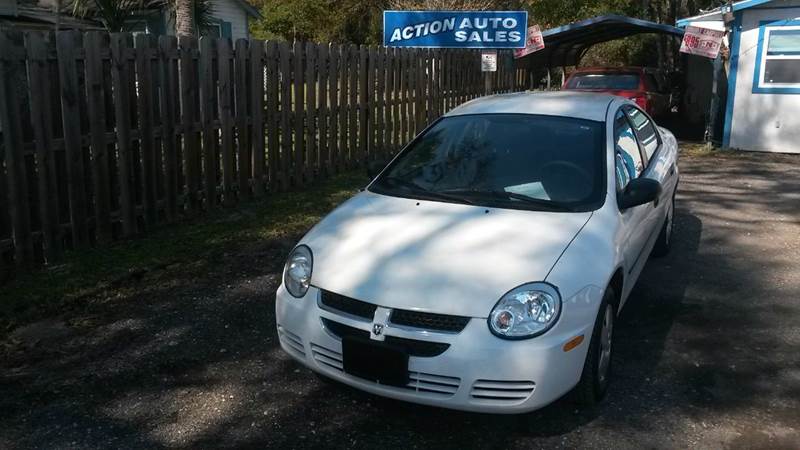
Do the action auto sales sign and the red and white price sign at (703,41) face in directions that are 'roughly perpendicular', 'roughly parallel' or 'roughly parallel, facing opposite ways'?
roughly parallel

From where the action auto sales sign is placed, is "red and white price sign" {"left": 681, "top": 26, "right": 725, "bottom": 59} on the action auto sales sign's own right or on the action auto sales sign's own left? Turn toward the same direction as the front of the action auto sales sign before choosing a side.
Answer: on the action auto sales sign's own left

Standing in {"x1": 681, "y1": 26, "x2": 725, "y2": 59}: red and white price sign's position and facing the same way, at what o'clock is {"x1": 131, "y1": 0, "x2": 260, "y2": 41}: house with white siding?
The house with white siding is roughly at 4 o'clock from the red and white price sign.

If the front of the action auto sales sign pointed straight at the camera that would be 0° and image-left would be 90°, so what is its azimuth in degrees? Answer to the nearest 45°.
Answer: approximately 0°

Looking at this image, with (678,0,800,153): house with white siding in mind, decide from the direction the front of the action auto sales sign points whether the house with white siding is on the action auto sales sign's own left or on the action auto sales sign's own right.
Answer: on the action auto sales sign's own left

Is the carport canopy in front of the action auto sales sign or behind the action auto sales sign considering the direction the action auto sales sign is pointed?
behind

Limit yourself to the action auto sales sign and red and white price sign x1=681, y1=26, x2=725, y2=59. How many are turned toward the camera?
2

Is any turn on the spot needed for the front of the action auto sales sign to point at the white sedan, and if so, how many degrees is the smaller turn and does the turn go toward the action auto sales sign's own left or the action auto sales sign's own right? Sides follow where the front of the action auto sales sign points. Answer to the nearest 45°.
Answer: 0° — it already faces it

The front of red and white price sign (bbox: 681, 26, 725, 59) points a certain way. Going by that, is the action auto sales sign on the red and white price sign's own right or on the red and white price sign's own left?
on the red and white price sign's own right

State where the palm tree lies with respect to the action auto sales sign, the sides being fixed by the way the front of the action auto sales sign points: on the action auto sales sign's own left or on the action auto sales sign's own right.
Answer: on the action auto sales sign's own right

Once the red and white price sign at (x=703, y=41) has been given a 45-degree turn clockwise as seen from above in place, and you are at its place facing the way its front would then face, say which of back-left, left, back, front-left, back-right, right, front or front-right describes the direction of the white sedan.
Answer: front-left

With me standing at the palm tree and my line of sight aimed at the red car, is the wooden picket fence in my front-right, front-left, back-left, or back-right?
front-right

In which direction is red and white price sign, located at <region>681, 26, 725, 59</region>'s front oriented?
toward the camera

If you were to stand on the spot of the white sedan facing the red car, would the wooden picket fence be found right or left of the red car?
left

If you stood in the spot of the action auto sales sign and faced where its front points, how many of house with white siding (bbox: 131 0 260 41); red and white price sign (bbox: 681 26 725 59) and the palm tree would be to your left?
1
